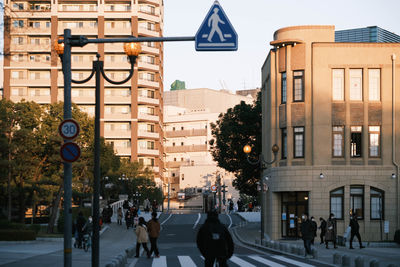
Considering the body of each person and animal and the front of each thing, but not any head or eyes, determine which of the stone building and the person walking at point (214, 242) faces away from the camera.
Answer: the person walking

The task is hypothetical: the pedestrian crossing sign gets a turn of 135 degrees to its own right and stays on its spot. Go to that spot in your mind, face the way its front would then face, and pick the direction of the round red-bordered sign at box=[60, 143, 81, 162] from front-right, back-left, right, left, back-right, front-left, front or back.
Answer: front-left

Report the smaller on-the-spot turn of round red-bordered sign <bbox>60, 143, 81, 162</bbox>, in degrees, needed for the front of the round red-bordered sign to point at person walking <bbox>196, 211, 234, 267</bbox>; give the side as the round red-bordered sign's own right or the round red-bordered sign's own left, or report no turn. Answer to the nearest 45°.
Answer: approximately 90° to the round red-bordered sign's own left

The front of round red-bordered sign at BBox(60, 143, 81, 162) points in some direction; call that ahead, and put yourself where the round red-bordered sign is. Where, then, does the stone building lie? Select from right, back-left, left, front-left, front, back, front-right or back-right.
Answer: back-left

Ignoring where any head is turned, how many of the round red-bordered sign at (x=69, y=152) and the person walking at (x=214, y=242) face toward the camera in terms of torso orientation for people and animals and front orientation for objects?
1

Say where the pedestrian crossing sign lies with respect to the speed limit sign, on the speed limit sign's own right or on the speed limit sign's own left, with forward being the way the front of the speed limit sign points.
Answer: on the speed limit sign's own left

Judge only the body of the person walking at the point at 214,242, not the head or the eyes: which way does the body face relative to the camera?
away from the camera

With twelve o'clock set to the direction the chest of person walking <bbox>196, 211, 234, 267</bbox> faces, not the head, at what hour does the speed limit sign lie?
The speed limit sign is roughly at 9 o'clock from the person walking.
